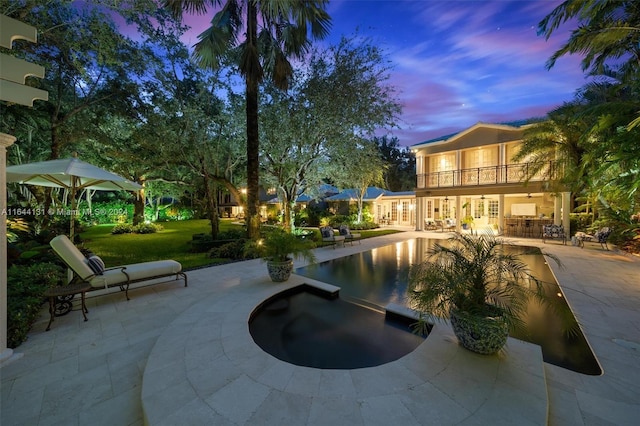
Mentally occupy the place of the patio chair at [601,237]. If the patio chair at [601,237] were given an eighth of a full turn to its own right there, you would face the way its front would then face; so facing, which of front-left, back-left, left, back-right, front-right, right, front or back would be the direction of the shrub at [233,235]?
left

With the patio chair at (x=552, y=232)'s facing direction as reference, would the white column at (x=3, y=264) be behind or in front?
in front

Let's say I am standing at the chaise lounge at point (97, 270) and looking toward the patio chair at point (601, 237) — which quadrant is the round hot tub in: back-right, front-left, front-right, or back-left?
front-right

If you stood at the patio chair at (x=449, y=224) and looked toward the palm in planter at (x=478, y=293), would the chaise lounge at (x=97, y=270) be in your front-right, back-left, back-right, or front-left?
front-right

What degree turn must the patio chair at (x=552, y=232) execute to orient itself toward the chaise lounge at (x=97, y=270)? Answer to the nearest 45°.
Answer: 0° — it already faces it

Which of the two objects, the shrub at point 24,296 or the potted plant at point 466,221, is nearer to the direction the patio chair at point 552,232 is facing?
the shrub

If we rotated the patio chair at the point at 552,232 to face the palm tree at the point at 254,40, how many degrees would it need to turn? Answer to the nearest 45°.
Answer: approximately 45° to its right

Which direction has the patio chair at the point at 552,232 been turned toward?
toward the camera

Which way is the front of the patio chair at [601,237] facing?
to the viewer's left
